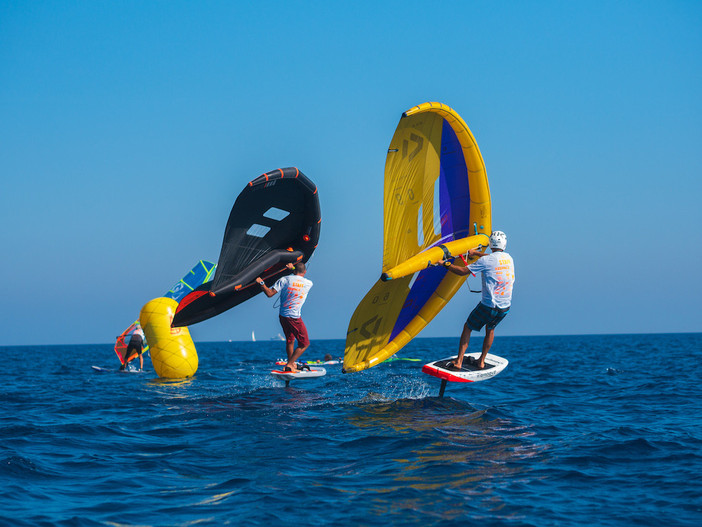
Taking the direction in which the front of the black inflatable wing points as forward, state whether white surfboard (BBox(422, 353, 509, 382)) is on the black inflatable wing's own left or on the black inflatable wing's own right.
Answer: on the black inflatable wing's own right

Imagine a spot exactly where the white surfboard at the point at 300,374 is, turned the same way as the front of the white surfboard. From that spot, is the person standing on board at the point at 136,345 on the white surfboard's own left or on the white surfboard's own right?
on the white surfboard's own left

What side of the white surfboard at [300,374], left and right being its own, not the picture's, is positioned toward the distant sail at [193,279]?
left

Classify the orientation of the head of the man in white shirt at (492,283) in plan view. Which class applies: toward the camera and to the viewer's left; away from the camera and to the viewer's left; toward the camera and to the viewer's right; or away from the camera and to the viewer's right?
away from the camera and to the viewer's left

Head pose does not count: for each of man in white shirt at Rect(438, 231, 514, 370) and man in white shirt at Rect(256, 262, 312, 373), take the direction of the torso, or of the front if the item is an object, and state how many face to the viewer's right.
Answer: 0
